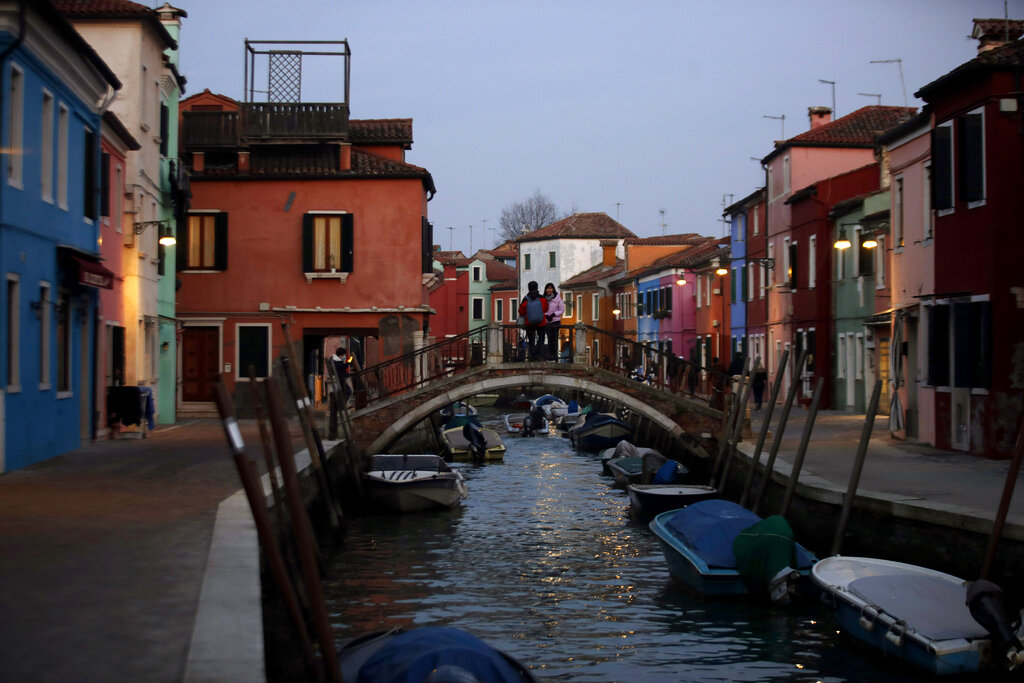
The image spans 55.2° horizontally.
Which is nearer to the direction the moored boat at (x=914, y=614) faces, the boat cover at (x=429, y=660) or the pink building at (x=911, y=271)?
the pink building

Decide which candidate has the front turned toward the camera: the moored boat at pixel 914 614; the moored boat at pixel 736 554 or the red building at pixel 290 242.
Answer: the red building

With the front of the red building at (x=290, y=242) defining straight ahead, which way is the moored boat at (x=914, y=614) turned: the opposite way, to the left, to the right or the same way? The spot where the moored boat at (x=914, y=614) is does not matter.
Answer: the opposite way

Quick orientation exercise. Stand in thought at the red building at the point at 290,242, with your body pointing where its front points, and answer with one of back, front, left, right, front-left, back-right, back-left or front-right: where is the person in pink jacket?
front-left

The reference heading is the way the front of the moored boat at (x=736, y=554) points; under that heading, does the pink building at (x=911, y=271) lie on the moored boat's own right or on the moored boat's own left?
on the moored boat's own right

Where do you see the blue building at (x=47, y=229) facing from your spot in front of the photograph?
facing to the right of the viewer

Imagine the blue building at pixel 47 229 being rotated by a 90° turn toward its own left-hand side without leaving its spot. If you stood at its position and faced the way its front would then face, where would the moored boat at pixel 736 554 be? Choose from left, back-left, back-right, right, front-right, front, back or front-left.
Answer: back-right

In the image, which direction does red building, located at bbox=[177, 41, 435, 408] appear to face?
toward the camera

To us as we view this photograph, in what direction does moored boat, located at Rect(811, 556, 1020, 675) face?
facing away from the viewer and to the left of the viewer

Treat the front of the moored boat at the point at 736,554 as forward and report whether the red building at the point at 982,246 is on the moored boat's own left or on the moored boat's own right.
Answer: on the moored boat's own right

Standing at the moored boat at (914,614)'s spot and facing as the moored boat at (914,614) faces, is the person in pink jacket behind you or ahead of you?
ahead

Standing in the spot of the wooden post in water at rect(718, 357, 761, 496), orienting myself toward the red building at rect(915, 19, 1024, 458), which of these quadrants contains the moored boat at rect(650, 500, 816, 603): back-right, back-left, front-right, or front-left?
front-right

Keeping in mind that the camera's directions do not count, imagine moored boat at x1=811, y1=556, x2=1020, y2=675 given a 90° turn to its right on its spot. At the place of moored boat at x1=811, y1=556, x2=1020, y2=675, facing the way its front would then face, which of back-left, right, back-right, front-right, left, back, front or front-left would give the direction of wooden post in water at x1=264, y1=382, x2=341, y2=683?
back

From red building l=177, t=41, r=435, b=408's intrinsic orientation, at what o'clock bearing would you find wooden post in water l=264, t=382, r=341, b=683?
The wooden post in water is roughly at 12 o'clock from the red building.
